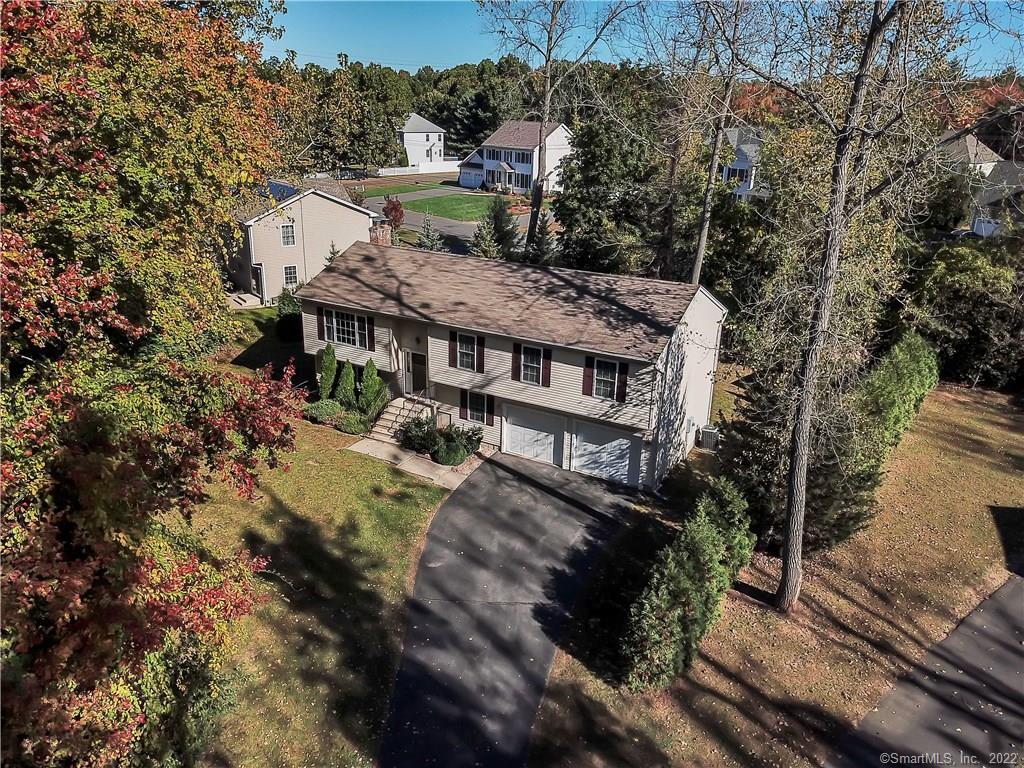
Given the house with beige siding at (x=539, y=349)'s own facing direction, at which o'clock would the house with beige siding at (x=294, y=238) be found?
the house with beige siding at (x=294, y=238) is roughly at 3 o'clock from the house with beige siding at (x=539, y=349).

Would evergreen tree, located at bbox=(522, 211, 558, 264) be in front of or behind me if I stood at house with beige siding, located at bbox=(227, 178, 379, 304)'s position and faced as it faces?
behind

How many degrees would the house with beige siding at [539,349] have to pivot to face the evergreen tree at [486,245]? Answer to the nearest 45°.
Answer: approximately 135° to its right

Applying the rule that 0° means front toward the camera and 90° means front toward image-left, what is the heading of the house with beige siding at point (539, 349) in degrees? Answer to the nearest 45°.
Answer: approximately 45°

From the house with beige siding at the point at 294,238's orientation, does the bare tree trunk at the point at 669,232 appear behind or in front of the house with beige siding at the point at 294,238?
behind

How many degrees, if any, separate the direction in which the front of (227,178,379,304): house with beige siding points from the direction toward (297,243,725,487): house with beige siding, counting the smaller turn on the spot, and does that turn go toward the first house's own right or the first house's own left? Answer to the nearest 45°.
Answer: approximately 90° to the first house's own left

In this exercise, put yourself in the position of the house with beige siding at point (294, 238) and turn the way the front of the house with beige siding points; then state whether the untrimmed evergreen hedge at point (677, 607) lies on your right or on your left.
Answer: on your left

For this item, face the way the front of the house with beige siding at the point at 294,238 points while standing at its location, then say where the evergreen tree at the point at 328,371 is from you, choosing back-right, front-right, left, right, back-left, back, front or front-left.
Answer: left

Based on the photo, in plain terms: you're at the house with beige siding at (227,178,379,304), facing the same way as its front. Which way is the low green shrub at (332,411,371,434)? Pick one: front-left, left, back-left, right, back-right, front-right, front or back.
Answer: left

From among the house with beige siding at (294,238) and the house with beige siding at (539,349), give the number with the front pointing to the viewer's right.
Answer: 0

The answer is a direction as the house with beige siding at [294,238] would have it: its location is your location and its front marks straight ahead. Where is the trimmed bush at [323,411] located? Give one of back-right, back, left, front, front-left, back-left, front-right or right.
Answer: left
